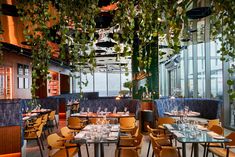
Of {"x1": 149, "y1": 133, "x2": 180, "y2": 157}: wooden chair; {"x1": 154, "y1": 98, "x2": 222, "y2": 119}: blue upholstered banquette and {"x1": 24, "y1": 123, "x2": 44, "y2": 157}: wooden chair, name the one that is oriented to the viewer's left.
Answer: {"x1": 24, "y1": 123, "x2": 44, "y2": 157}: wooden chair

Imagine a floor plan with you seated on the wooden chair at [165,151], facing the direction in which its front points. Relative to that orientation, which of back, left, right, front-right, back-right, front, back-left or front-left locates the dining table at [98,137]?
back

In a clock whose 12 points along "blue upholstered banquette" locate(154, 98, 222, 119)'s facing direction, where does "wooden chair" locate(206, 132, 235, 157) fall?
The wooden chair is roughly at 12 o'clock from the blue upholstered banquette.

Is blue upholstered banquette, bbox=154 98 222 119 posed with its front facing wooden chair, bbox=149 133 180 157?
yes

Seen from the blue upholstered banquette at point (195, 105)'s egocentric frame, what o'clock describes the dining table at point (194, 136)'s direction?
The dining table is roughly at 12 o'clock from the blue upholstered banquette.

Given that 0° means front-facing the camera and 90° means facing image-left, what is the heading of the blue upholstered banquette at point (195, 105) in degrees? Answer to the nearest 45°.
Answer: approximately 0°

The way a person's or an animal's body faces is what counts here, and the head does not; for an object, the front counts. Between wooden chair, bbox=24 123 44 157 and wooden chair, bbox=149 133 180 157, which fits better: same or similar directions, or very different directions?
very different directions

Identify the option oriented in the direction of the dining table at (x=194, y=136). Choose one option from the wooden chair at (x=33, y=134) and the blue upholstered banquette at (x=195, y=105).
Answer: the blue upholstered banquette
